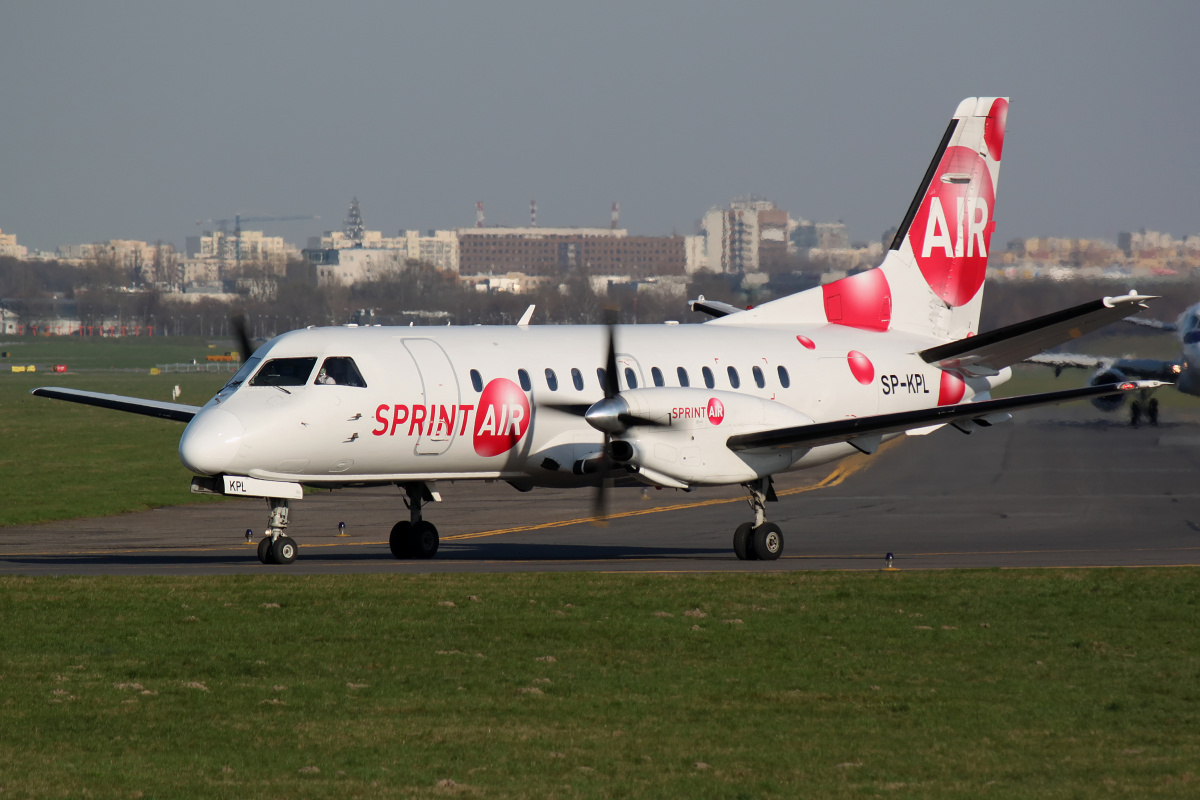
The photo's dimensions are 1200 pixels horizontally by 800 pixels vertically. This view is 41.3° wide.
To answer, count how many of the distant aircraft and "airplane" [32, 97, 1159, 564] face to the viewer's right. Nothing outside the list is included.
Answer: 0

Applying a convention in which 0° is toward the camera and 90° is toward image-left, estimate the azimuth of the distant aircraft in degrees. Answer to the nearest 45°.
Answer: approximately 0°

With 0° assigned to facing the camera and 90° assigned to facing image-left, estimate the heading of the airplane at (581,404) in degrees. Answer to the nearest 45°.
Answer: approximately 45°

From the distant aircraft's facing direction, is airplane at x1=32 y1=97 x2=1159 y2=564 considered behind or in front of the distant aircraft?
in front

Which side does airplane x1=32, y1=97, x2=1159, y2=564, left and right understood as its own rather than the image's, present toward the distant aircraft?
back
